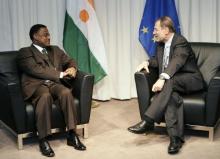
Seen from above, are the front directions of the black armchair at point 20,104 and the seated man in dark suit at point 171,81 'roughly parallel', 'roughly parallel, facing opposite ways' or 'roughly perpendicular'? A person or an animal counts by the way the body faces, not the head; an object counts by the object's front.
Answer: roughly perpendicular

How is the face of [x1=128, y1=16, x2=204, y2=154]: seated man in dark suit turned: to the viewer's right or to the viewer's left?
to the viewer's left

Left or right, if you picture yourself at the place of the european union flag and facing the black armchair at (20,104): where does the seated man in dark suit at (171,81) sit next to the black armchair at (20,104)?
left

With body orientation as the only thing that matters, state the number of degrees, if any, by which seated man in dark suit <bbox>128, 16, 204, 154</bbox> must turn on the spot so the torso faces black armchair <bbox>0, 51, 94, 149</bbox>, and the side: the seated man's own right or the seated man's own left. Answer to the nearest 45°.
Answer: approximately 45° to the seated man's own right

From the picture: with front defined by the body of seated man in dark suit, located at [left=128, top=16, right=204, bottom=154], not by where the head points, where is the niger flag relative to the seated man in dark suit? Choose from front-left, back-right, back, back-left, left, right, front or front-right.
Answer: right

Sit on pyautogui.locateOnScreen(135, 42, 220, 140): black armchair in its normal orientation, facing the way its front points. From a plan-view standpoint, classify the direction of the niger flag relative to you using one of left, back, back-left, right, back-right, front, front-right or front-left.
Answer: right

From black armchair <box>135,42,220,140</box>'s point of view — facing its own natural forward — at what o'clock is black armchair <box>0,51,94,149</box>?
black armchair <box>0,51,94,149</box> is roughly at 1 o'clock from black armchair <box>135,42,220,140</box>.

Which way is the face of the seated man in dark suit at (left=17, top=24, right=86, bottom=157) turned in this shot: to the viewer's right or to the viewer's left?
to the viewer's right

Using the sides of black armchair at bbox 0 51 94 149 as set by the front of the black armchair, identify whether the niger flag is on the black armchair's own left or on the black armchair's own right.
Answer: on the black armchair's own left

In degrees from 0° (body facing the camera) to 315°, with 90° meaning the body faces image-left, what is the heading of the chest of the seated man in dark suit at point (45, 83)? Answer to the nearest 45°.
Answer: approximately 315°

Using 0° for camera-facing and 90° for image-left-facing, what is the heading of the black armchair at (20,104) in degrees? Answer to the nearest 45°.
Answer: approximately 315°

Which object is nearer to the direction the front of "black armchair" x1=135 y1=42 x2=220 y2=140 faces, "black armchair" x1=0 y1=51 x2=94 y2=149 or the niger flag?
the black armchair

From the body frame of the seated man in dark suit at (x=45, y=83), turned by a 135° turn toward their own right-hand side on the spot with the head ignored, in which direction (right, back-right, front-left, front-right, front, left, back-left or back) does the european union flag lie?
back-right

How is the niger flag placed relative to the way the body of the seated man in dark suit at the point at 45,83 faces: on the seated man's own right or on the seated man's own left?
on the seated man's own left
